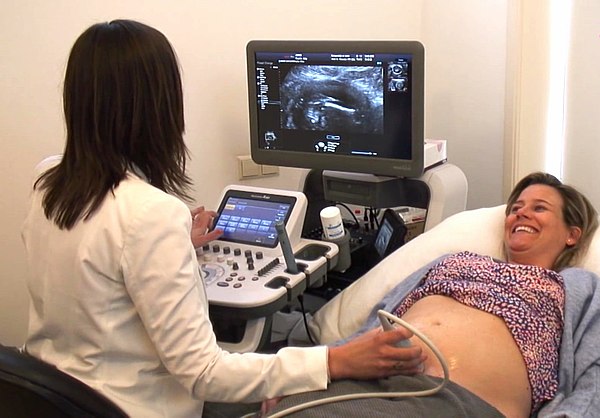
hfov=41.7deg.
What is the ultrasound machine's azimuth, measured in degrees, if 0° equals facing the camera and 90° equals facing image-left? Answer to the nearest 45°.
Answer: approximately 45°

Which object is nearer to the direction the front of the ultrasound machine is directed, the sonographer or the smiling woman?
the sonographer

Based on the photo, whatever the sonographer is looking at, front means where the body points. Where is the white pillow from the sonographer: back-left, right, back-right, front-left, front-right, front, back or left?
front

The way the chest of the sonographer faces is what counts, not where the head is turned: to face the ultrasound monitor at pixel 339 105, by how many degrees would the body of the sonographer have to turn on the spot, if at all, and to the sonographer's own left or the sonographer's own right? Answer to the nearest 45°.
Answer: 0° — they already face it

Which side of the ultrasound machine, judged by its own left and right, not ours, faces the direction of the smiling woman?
left

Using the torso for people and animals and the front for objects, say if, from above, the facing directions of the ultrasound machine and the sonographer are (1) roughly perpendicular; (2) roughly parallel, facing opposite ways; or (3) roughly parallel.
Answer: roughly parallel, facing opposite ways

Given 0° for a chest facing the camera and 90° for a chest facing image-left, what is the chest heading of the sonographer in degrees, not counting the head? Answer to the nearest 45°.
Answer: approximately 225°

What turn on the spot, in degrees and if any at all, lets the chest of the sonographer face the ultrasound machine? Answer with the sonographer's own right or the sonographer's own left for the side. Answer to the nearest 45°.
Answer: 0° — they already face it
